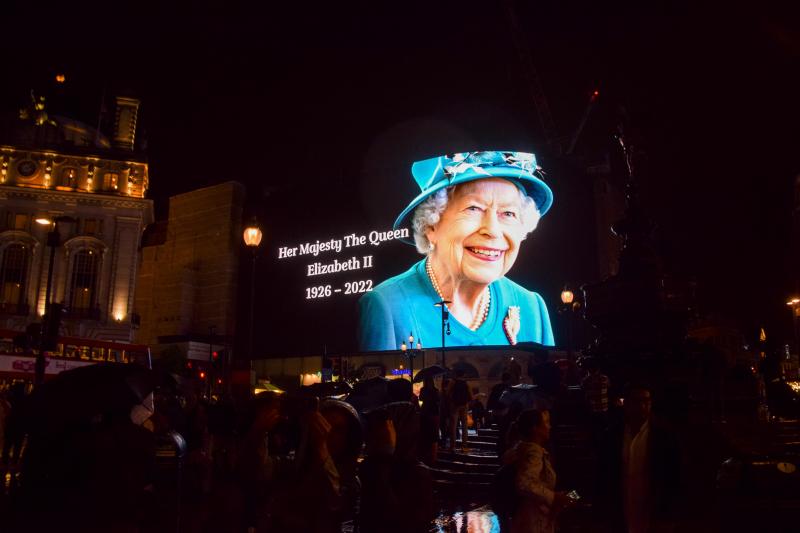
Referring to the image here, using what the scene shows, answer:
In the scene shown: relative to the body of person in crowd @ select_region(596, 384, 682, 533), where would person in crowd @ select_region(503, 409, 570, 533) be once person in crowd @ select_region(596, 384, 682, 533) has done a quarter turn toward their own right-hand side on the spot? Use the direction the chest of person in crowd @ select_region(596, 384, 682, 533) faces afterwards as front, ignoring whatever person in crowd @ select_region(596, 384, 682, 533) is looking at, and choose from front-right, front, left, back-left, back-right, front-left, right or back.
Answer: front-left

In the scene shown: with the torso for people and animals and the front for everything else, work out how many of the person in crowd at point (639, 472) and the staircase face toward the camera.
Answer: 2

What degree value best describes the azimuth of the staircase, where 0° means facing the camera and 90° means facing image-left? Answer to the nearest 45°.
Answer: approximately 0°

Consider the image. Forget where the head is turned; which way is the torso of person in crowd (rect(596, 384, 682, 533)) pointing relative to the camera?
toward the camera

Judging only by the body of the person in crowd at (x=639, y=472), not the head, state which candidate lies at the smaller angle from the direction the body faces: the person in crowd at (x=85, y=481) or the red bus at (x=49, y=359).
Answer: the person in crowd

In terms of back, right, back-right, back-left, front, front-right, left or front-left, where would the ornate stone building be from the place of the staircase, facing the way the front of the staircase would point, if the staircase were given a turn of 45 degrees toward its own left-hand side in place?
back

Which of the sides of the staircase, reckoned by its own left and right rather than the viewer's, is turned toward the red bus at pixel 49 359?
right

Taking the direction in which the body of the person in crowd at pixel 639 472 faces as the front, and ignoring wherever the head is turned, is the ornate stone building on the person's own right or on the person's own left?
on the person's own right

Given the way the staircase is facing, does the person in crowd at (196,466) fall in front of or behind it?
in front

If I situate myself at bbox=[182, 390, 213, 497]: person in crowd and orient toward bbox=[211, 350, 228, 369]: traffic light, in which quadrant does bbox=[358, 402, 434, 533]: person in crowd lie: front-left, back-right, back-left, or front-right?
back-right

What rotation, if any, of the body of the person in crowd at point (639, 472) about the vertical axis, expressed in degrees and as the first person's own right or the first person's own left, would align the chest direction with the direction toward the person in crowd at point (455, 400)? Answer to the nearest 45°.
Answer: approximately 135° to the first person's own right

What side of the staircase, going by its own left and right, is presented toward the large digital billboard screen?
back

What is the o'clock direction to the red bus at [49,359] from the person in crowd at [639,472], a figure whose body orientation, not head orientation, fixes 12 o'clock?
The red bus is roughly at 4 o'clock from the person in crowd.
